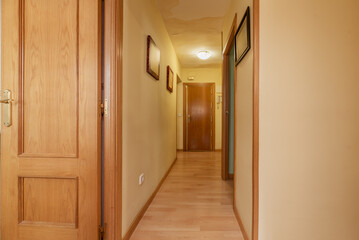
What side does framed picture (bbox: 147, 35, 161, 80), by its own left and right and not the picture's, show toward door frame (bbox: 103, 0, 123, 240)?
right

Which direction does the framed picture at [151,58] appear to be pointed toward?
to the viewer's right

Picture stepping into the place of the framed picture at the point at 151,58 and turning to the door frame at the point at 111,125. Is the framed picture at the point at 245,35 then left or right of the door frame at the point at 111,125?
left

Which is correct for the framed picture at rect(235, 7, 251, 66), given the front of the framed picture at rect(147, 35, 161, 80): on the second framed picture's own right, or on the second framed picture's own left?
on the second framed picture's own right

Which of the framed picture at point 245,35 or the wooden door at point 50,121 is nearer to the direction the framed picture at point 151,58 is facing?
the framed picture

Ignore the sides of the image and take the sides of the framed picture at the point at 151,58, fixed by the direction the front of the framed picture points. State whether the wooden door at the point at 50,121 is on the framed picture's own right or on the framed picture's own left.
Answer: on the framed picture's own right

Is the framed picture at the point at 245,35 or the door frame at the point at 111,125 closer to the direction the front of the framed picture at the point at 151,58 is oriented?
the framed picture

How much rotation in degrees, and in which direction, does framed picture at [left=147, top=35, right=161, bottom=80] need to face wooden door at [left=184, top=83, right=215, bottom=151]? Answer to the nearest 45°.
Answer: approximately 90° to its left
